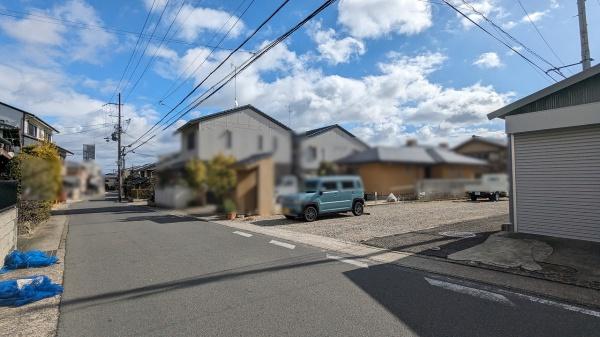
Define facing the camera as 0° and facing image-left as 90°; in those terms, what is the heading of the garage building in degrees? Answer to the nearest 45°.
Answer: approximately 45°
